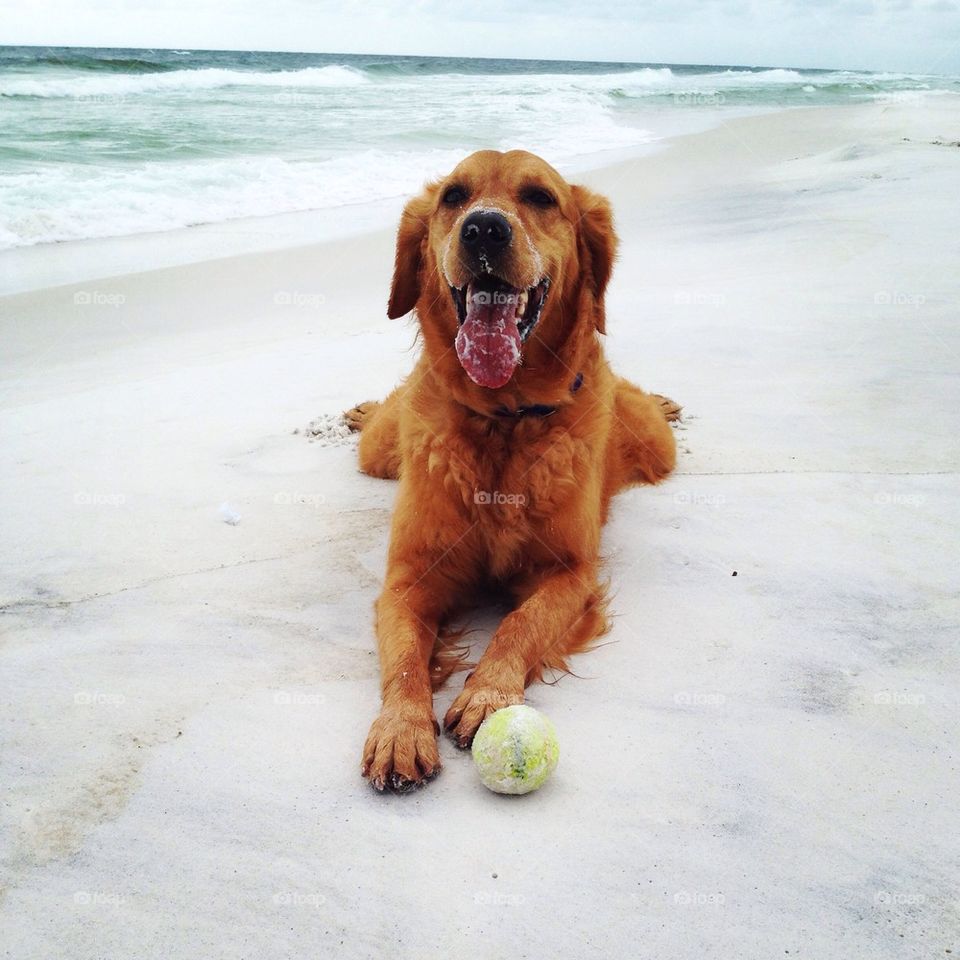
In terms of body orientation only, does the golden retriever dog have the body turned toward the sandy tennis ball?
yes

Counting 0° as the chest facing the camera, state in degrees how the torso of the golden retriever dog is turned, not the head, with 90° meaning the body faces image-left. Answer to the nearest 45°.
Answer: approximately 0°
